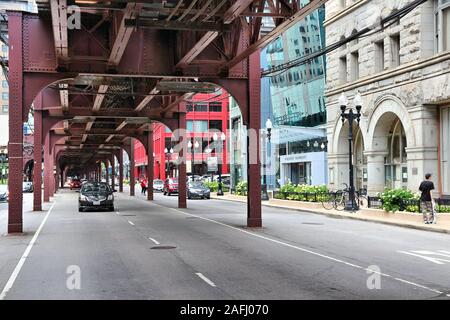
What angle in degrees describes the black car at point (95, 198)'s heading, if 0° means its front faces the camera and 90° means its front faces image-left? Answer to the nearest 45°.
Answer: approximately 0°

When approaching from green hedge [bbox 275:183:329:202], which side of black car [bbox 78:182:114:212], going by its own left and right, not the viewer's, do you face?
left

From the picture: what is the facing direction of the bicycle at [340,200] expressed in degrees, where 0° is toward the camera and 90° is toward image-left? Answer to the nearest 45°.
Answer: approximately 90°

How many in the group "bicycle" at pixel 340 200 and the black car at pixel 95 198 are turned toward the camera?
1

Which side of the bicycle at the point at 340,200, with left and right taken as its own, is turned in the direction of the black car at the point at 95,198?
front

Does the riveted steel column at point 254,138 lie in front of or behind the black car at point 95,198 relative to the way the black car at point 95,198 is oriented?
in front

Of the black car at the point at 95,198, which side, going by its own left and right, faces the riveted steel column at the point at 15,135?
front
